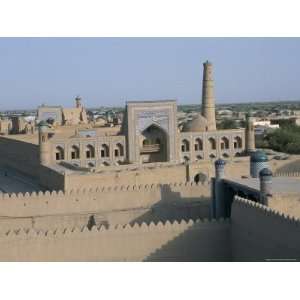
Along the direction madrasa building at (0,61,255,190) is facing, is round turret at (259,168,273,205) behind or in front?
in front

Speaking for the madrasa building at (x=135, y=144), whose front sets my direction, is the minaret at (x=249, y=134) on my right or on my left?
on my left

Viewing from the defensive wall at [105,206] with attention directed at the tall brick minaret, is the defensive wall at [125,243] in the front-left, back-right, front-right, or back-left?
back-right

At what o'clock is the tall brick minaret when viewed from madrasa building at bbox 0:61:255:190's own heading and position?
The tall brick minaret is roughly at 7 o'clock from the madrasa building.

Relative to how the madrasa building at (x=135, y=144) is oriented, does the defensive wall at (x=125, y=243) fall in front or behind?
in front

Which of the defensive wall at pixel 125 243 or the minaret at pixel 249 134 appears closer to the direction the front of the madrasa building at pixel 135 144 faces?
the defensive wall

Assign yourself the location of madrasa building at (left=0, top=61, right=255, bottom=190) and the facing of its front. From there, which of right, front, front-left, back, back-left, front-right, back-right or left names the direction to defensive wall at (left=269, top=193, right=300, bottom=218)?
front

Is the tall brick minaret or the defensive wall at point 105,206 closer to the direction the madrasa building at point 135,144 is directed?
the defensive wall

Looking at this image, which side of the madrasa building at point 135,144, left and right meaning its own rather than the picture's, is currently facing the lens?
front

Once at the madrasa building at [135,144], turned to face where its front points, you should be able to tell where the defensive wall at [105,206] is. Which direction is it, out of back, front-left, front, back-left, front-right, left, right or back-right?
front
